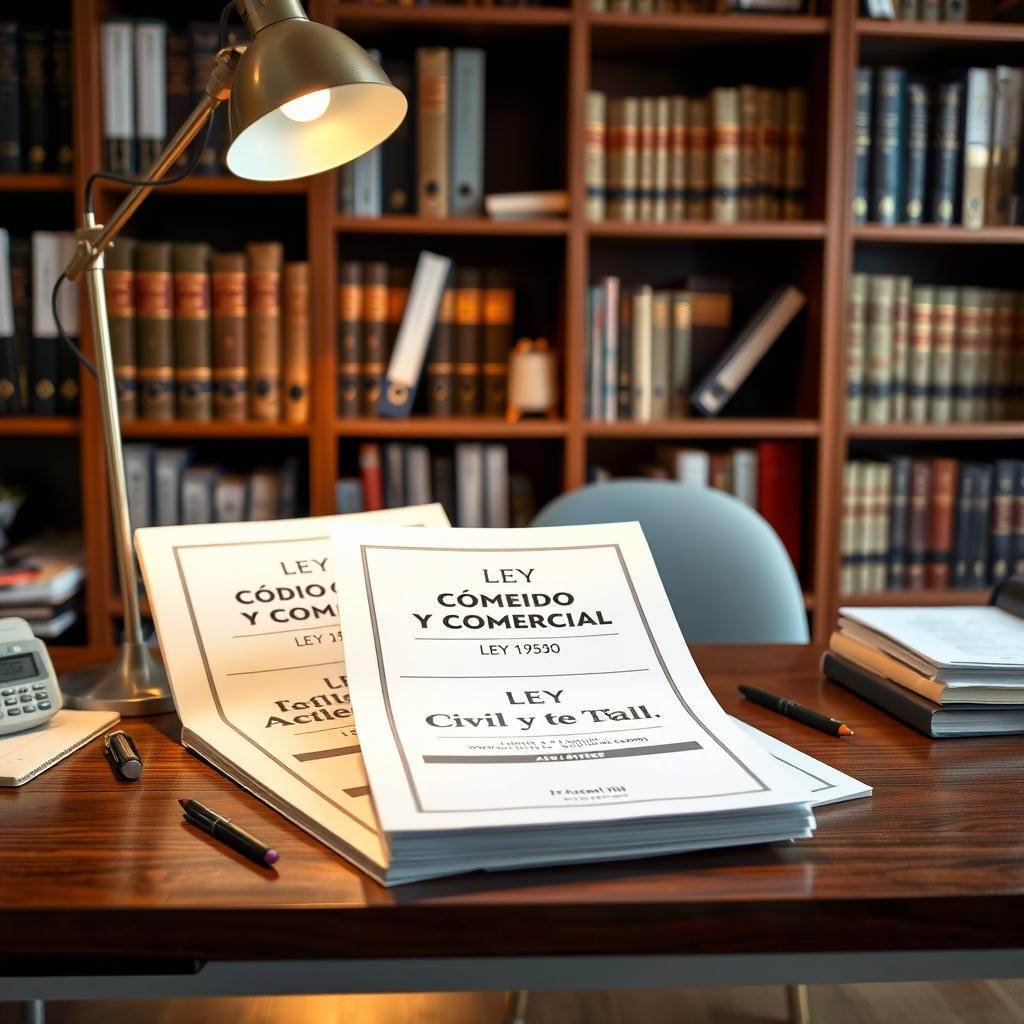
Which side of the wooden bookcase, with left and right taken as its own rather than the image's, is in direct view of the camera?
front

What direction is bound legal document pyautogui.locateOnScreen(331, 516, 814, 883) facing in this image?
toward the camera

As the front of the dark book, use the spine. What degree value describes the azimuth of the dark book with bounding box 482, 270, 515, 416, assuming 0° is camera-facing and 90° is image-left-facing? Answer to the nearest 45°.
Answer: approximately 0°

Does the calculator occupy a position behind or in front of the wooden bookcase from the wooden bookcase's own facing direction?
in front

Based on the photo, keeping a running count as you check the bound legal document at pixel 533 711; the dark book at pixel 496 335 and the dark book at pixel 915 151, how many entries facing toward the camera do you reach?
3

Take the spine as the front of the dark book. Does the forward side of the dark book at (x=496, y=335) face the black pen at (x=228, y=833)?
yes

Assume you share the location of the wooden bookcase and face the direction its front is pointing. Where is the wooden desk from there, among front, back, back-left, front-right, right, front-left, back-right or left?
front

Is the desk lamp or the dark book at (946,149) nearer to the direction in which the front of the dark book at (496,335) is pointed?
the desk lamp

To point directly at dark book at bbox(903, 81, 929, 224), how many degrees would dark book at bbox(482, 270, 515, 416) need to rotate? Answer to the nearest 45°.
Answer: approximately 90° to its left

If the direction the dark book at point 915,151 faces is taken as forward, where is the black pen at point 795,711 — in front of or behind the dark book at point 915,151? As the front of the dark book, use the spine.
in front
